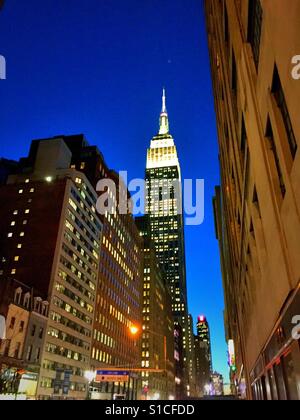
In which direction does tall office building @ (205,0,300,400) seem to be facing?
to the viewer's left
